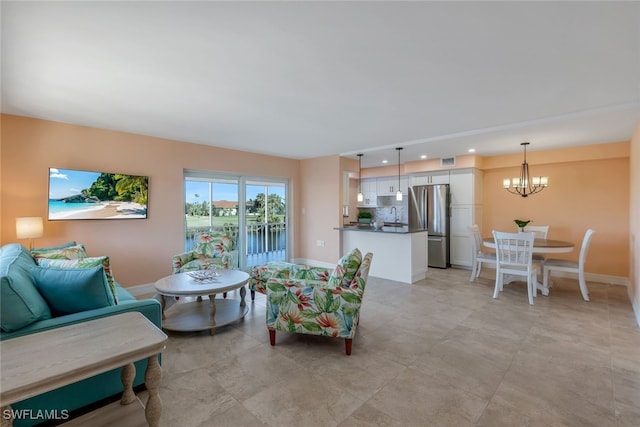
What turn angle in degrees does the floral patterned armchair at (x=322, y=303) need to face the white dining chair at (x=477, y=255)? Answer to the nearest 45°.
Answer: approximately 135° to its right

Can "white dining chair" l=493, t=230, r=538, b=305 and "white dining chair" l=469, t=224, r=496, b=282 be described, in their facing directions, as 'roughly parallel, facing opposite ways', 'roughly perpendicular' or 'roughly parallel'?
roughly perpendicular

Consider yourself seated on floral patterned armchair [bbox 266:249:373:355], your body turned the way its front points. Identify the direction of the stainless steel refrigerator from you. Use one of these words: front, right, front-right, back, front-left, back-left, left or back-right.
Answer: back-right

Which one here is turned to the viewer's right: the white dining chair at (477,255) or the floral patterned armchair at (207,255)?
the white dining chair

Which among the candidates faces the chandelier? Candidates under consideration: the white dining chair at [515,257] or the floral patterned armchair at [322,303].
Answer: the white dining chair

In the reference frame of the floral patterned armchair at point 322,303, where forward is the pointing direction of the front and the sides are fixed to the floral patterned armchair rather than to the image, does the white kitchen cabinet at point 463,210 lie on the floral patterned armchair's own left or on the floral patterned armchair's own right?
on the floral patterned armchair's own right

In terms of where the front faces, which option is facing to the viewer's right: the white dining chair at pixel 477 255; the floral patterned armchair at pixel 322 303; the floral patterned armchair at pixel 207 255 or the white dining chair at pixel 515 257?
the white dining chair at pixel 477 255

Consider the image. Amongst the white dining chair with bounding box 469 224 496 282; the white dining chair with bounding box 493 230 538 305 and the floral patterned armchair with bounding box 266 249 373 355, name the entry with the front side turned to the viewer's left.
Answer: the floral patterned armchair

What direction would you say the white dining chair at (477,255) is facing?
to the viewer's right

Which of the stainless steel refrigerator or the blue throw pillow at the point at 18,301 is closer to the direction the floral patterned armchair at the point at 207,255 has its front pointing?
the blue throw pillow

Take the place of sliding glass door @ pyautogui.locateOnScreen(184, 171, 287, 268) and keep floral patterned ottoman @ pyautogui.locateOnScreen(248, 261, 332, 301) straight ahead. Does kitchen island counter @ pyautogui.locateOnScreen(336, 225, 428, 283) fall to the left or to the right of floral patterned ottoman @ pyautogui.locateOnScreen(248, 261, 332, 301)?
left

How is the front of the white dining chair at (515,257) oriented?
away from the camera

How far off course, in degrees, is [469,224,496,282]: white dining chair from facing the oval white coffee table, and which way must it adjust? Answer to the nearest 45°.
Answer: approximately 135° to its right

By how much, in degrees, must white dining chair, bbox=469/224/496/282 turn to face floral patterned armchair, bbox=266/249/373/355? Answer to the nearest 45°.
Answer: approximately 90° to its right

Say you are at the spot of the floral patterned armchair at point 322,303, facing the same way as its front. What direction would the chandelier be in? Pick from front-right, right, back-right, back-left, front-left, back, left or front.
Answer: back-right

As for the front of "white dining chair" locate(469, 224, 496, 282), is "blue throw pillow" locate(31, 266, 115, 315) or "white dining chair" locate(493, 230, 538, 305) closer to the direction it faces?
the white dining chair
